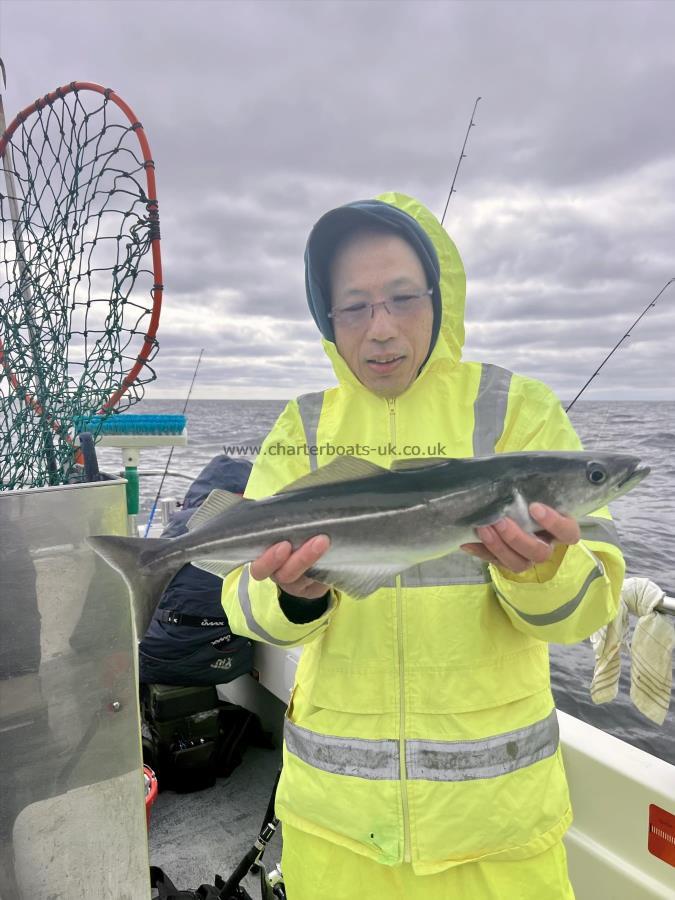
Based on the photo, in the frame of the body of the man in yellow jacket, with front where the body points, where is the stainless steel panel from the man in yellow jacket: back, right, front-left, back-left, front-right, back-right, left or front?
right

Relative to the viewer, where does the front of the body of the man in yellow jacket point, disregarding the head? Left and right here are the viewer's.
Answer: facing the viewer

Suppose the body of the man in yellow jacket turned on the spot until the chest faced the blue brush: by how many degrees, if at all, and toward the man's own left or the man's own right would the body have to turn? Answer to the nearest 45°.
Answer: approximately 135° to the man's own right

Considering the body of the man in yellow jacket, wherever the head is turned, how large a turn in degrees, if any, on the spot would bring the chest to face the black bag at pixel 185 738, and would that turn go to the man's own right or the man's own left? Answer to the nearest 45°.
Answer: approximately 135° to the man's own right

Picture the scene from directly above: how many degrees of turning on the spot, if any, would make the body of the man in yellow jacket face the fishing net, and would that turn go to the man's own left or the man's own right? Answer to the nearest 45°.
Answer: approximately 135° to the man's own right

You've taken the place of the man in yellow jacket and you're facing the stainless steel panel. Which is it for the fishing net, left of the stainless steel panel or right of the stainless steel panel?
right

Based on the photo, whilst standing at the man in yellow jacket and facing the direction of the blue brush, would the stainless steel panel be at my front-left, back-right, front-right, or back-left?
front-left

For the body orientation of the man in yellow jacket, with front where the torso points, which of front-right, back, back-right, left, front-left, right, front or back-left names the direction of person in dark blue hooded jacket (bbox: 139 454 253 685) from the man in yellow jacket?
back-right
